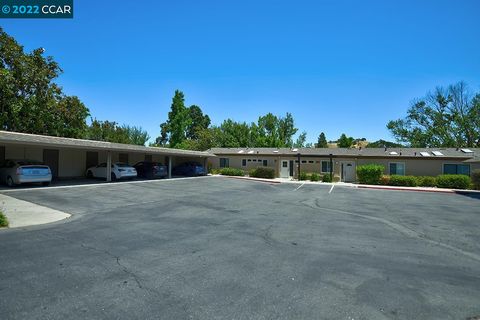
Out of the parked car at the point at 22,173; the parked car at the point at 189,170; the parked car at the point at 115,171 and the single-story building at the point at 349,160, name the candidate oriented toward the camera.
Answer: the single-story building

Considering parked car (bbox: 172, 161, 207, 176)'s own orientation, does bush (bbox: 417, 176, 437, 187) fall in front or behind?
behind

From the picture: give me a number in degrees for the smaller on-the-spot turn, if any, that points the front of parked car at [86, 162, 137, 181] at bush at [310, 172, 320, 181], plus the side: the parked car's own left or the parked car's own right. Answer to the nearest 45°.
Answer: approximately 135° to the parked car's own right

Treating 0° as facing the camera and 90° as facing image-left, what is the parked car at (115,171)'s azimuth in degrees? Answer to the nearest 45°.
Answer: approximately 135°

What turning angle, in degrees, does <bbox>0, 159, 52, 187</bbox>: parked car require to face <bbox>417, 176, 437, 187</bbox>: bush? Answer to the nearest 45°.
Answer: approximately 135° to its right

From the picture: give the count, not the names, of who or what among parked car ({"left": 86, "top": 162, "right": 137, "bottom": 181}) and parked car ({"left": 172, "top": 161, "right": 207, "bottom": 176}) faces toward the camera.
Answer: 0

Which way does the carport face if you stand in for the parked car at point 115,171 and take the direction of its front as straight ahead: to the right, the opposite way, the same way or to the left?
the opposite way

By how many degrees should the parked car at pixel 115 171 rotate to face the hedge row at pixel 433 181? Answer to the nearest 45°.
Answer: approximately 135° to its right

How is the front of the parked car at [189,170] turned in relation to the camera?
facing away from the viewer and to the left of the viewer

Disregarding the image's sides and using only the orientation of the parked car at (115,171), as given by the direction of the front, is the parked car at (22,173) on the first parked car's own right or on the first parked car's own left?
on the first parked car's own left
